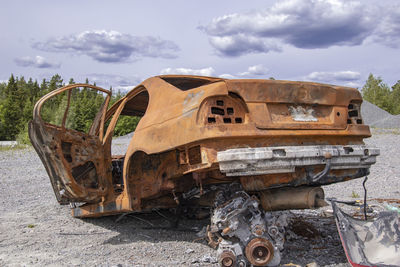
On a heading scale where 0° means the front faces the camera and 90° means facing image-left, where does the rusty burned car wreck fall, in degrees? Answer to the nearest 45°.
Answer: approximately 135°

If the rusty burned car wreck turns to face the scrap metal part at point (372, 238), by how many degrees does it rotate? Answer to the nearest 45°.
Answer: approximately 135° to its right
